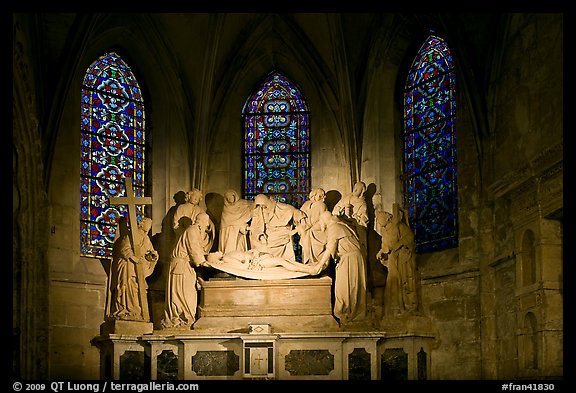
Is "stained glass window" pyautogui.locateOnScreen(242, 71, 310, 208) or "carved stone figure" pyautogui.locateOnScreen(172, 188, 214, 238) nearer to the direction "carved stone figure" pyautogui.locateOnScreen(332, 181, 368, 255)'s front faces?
the carved stone figure

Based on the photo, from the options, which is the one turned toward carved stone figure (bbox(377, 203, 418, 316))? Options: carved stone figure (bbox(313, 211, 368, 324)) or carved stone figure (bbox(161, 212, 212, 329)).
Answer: carved stone figure (bbox(161, 212, 212, 329))

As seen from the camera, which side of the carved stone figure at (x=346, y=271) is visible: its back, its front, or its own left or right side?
left

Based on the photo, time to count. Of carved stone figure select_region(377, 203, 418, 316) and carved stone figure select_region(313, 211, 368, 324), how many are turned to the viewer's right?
0

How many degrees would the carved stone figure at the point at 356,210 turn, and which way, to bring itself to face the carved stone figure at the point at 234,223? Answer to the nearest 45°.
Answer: approximately 45° to its right

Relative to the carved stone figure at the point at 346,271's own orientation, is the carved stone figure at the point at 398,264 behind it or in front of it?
behind

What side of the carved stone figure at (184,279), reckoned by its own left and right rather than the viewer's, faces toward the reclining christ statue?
front

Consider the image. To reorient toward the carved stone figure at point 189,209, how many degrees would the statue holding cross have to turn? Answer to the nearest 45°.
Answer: approximately 90° to its left

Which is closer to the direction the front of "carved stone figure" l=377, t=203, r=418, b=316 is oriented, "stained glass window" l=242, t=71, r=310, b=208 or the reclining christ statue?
the reclining christ statue

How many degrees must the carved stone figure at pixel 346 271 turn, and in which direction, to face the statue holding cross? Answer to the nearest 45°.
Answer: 0° — it already faces it

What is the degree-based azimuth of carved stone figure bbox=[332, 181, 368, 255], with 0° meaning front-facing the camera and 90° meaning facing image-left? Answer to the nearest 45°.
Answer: approximately 45°

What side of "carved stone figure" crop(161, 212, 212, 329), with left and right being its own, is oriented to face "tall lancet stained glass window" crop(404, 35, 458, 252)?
front

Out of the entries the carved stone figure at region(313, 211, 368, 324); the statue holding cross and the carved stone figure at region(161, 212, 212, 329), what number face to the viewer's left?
1

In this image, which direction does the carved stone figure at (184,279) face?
to the viewer's right
